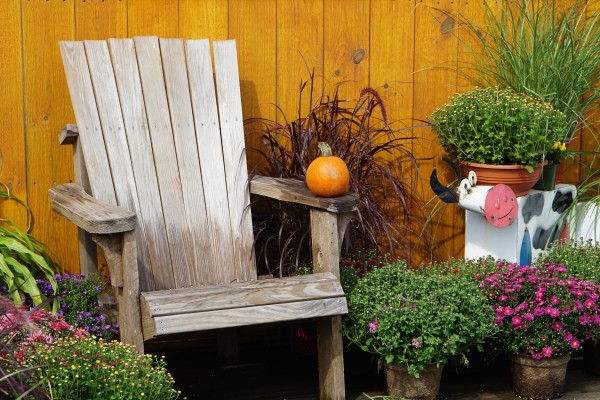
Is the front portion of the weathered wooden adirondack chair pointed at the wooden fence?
no

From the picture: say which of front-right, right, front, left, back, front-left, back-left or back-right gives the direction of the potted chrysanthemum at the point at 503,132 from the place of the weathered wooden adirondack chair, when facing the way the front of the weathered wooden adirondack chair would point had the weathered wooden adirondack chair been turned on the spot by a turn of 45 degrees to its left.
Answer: front

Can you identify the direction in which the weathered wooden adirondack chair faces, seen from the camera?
facing the viewer and to the right of the viewer

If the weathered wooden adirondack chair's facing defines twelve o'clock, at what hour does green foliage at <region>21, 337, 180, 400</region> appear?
The green foliage is roughly at 2 o'clock from the weathered wooden adirondack chair.

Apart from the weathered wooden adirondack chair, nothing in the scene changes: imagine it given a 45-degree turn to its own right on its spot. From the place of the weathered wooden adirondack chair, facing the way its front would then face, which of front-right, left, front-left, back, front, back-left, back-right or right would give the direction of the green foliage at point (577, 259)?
left

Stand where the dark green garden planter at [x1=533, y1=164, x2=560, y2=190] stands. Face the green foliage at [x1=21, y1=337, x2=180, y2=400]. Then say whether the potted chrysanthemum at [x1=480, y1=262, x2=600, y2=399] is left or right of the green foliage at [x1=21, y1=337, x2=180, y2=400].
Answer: left

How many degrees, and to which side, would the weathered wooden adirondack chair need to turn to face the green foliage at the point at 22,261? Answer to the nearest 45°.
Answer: approximately 135° to its right

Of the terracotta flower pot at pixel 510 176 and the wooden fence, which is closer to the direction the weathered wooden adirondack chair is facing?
the terracotta flower pot

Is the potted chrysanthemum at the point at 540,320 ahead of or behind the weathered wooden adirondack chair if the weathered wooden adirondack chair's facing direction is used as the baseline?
ahead
